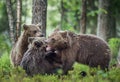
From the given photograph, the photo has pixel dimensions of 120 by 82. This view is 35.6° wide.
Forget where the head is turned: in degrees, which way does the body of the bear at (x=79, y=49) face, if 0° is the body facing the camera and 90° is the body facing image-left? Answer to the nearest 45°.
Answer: approximately 90°
